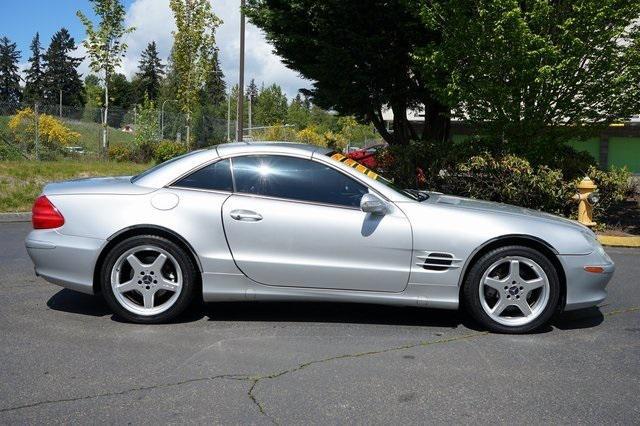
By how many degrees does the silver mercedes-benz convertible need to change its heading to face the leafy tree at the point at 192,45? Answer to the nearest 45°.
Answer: approximately 90° to its left

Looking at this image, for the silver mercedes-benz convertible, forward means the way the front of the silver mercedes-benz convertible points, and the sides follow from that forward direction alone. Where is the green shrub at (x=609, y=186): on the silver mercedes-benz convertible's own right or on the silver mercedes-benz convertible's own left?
on the silver mercedes-benz convertible's own left

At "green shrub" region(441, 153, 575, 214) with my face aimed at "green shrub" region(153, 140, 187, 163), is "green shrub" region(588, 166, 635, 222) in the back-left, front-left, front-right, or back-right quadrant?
back-right

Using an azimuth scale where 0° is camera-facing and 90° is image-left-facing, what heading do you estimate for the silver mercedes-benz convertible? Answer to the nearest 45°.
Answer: approximately 270°

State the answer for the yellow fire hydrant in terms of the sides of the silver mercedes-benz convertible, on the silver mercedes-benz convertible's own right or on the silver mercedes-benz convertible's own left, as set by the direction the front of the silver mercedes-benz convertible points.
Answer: on the silver mercedes-benz convertible's own left

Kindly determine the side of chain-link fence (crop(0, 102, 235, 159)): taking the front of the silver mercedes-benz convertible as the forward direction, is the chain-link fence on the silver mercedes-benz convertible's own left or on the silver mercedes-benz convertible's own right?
on the silver mercedes-benz convertible's own left

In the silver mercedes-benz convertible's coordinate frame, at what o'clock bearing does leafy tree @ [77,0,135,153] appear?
The leafy tree is roughly at 8 o'clock from the silver mercedes-benz convertible.

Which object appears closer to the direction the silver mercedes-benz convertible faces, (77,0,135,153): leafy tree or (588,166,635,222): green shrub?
the green shrub

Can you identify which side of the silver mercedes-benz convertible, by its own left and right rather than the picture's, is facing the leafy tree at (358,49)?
left
